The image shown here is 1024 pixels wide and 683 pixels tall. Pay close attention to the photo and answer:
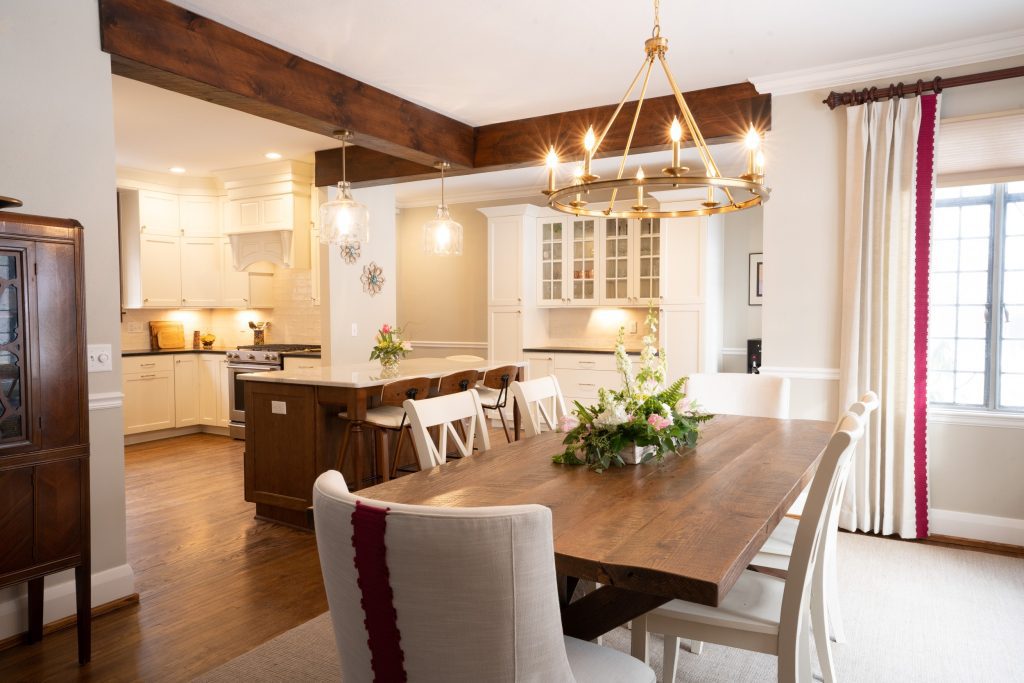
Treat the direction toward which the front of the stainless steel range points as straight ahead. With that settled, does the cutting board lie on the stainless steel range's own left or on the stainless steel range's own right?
on the stainless steel range's own right

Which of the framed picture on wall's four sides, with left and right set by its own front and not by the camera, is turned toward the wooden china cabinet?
front

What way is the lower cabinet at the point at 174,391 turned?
toward the camera

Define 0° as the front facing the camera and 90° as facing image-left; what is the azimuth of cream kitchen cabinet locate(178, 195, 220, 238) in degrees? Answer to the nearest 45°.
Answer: approximately 0°

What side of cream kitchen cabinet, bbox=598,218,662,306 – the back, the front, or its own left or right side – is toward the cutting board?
right

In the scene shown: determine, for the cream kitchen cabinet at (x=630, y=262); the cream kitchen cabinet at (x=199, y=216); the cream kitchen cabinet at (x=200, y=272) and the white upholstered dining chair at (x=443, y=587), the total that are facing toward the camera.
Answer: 3

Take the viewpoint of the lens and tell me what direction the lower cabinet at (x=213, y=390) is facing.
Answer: facing the viewer and to the left of the viewer

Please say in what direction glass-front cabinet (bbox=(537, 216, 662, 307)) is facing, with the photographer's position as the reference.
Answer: facing the viewer

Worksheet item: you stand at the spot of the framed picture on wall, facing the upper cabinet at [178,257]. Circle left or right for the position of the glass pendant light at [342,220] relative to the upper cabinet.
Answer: left

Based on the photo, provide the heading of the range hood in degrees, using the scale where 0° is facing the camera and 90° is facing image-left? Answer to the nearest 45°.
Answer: approximately 45°

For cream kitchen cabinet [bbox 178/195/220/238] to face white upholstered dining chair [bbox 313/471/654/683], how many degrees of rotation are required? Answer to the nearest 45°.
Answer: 0° — it already faces it

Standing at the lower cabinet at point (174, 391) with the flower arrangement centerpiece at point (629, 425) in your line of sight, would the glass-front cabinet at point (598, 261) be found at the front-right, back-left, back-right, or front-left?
front-left

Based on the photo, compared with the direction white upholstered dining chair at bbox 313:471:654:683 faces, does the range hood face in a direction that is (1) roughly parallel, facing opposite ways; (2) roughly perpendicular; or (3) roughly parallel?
roughly parallel, facing opposite ways

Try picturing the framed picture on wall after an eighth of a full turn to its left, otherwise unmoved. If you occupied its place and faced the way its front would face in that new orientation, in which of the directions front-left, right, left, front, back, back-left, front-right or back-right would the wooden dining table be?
front-right

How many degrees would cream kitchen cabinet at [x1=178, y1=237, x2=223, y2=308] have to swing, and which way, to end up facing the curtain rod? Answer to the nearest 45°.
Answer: approximately 45° to its left

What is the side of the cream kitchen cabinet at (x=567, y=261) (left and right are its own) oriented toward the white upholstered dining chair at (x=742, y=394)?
front
